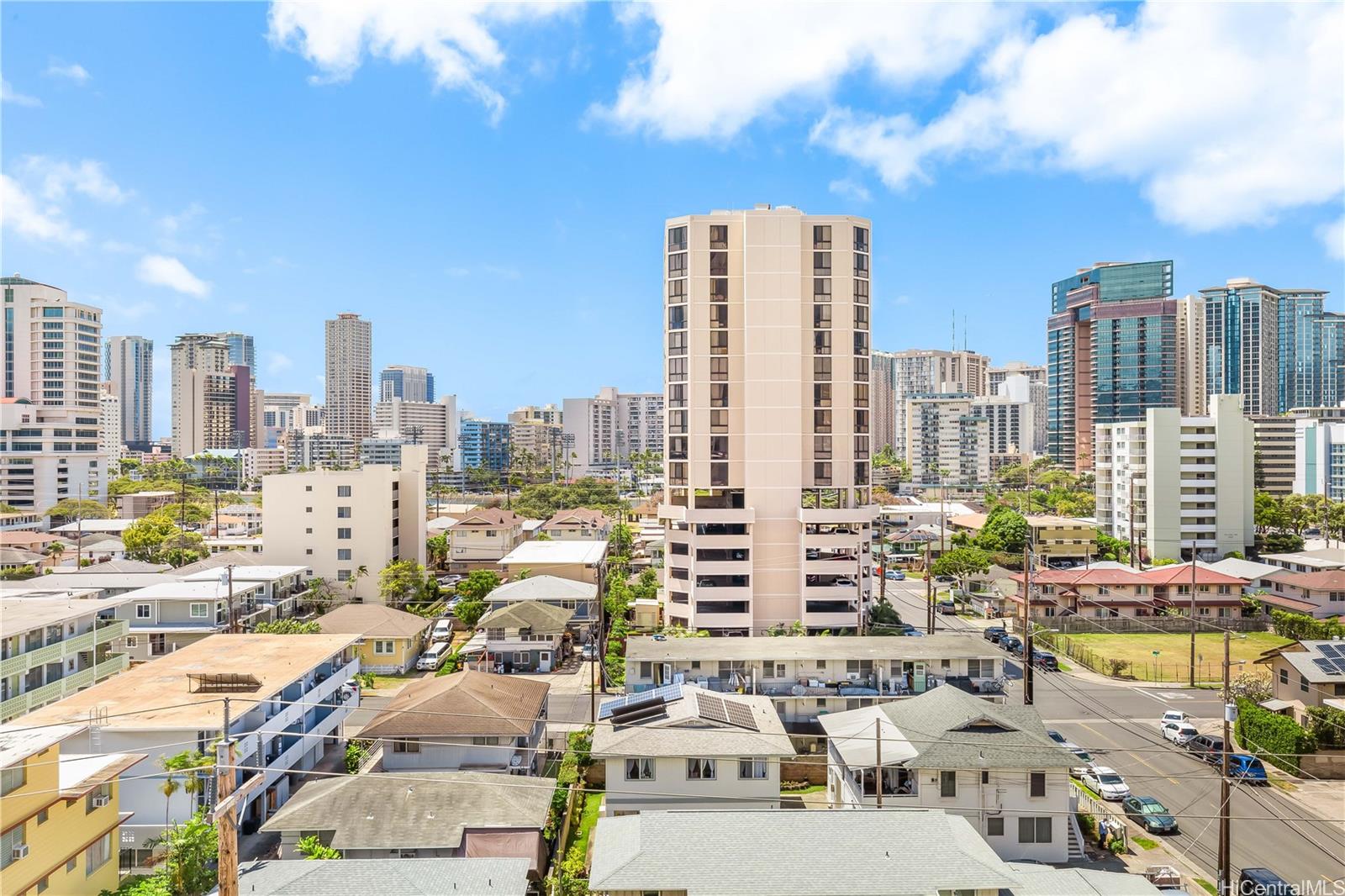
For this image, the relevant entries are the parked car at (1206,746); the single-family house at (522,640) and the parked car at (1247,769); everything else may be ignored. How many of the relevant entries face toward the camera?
1

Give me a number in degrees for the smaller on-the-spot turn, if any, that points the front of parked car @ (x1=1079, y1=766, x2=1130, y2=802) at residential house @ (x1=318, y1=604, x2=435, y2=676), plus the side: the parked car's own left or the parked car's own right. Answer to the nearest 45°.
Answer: approximately 135° to the parked car's own right

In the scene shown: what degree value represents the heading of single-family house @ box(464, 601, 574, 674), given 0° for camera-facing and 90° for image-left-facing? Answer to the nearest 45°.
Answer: approximately 0°

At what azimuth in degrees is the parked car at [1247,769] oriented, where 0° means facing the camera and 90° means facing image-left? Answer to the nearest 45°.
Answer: approximately 135°

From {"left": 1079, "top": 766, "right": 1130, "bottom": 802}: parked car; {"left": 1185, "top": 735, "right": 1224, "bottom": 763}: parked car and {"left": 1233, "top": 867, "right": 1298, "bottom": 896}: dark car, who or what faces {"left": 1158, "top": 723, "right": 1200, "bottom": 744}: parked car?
{"left": 1185, "top": 735, "right": 1224, "bottom": 763}: parked car

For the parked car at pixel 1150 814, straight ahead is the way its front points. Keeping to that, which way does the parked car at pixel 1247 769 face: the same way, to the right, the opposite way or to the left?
the opposite way

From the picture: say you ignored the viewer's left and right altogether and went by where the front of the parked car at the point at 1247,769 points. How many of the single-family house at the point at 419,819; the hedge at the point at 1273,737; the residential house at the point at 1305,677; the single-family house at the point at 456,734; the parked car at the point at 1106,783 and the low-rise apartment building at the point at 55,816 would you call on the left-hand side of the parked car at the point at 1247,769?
4

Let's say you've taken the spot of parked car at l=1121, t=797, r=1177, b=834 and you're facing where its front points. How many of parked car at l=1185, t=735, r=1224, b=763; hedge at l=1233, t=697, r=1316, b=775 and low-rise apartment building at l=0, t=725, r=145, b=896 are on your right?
1

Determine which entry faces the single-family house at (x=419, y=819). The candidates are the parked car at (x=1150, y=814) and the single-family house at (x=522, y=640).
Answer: the single-family house at (x=522, y=640)

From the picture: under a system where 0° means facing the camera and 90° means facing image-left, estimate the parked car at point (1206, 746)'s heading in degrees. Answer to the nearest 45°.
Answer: approximately 135°

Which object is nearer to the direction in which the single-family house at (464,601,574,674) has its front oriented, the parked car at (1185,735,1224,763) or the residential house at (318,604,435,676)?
the parked car

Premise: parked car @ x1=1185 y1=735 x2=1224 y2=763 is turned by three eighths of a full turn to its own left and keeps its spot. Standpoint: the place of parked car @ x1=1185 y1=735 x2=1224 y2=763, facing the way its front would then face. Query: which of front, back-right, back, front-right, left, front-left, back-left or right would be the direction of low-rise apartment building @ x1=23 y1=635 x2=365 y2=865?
front-right
